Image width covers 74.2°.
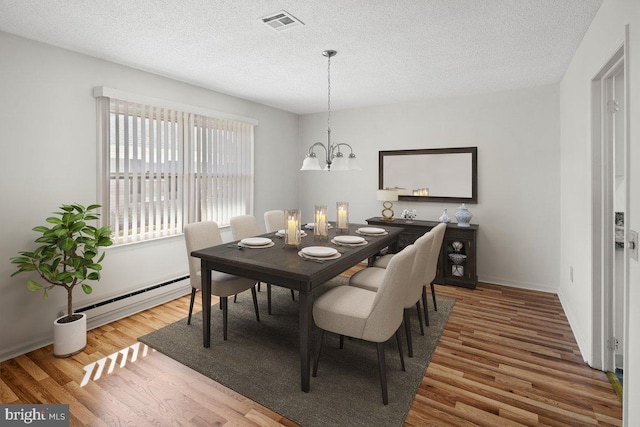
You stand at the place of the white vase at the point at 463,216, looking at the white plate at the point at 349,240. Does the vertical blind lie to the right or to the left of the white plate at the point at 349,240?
right

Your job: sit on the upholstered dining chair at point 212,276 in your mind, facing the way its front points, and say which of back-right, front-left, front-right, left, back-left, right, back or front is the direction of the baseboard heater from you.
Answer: back

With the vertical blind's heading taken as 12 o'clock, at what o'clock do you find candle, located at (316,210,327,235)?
The candle is roughly at 12 o'clock from the vertical blind.

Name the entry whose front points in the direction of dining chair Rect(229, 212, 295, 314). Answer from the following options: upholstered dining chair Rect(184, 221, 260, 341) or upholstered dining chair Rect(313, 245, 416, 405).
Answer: upholstered dining chair Rect(313, 245, 416, 405)

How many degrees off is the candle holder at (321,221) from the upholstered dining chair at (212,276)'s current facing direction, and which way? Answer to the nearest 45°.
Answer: approximately 45° to its left

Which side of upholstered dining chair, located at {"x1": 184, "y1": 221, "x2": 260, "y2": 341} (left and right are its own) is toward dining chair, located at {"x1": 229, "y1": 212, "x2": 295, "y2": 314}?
left

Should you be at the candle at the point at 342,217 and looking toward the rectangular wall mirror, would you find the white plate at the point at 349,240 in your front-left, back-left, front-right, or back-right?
back-right

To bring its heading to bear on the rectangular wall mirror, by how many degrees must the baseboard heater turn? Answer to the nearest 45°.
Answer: approximately 45° to its left

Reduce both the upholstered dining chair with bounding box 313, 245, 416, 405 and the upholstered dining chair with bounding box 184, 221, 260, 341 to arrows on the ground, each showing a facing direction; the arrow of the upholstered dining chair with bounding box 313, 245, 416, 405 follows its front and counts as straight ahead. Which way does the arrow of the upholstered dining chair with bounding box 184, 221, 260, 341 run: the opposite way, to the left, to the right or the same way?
the opposite way

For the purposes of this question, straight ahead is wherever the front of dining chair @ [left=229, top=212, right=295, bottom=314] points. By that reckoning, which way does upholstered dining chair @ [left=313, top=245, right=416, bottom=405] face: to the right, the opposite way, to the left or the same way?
the opposite way

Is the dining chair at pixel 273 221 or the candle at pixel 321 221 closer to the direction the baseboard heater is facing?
the candle

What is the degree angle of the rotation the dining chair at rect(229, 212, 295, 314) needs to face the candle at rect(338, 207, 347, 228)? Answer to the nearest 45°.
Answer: approximately 45° to its left

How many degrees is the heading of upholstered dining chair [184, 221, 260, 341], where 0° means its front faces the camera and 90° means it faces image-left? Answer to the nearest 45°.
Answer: approximately 315°

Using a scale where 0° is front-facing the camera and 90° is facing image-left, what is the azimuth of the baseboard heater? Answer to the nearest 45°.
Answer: approximately 315°

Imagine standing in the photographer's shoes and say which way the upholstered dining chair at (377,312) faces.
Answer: facing away from the viewer and to the left of the viewer
